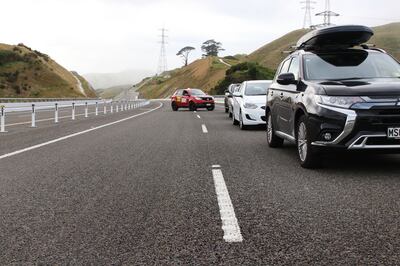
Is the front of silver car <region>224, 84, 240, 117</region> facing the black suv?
yes

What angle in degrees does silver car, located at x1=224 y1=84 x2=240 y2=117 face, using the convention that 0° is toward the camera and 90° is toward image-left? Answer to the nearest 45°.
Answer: approximately 0°

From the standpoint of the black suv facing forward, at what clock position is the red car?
The red car is roughly at 7 o'clock from the black suv.

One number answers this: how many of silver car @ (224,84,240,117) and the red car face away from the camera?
0

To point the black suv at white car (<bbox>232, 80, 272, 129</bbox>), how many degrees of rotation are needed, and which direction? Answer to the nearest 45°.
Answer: approximately 135° to its left

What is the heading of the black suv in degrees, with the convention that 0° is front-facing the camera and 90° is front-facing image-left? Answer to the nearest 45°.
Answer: approximately 315°

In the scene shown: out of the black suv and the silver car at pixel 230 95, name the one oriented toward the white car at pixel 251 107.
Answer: the silver car

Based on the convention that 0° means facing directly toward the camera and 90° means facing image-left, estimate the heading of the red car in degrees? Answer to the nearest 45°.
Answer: approximately 315°

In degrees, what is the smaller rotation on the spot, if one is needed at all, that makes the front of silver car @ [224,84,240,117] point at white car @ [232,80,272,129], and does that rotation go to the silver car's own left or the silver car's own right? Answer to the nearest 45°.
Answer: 0° — it already faces it
